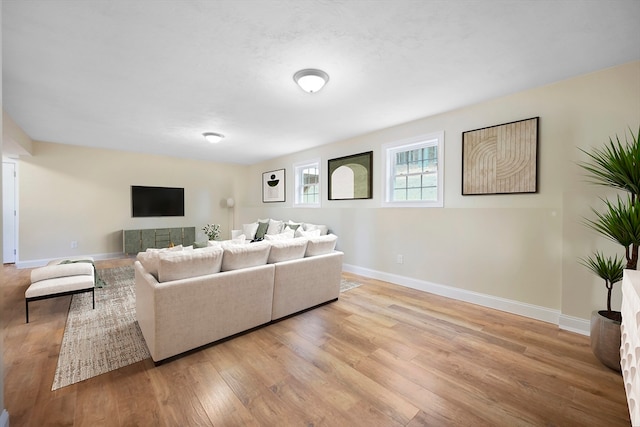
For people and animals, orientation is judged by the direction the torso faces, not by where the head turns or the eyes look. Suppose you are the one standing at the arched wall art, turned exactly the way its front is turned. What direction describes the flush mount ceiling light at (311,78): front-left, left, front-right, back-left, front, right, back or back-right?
front-left

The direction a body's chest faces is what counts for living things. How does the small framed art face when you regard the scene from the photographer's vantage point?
facing the viewer and to the left of the viewer

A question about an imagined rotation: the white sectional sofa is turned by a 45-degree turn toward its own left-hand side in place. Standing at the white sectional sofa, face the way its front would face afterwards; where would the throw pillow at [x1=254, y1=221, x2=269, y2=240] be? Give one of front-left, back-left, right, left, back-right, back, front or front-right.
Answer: right

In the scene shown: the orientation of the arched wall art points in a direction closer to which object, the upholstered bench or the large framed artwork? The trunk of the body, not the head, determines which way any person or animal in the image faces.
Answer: the upholstered bench

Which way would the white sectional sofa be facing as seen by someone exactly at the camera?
facing away from the viewer and to the left of the viewer

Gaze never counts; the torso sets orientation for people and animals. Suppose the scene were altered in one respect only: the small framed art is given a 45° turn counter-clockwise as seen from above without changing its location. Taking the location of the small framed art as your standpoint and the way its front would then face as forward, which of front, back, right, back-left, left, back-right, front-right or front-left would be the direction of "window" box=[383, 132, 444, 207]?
front-left

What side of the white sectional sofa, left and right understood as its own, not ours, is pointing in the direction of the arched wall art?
right

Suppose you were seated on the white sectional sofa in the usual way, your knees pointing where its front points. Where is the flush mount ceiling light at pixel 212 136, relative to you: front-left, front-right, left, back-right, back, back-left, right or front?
front-right

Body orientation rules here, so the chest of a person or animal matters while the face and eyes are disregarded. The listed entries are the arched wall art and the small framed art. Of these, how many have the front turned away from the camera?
0

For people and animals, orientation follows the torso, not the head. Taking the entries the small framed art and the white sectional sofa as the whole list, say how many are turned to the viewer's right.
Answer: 0

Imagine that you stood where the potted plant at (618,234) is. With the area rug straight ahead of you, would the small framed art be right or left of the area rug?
right

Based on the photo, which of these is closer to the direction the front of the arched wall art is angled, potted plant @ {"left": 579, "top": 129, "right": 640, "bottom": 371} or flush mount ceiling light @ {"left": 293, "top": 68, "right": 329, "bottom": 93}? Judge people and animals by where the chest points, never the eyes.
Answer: the flush mount ceiling light

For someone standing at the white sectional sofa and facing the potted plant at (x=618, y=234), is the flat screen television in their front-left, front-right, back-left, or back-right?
back-left
